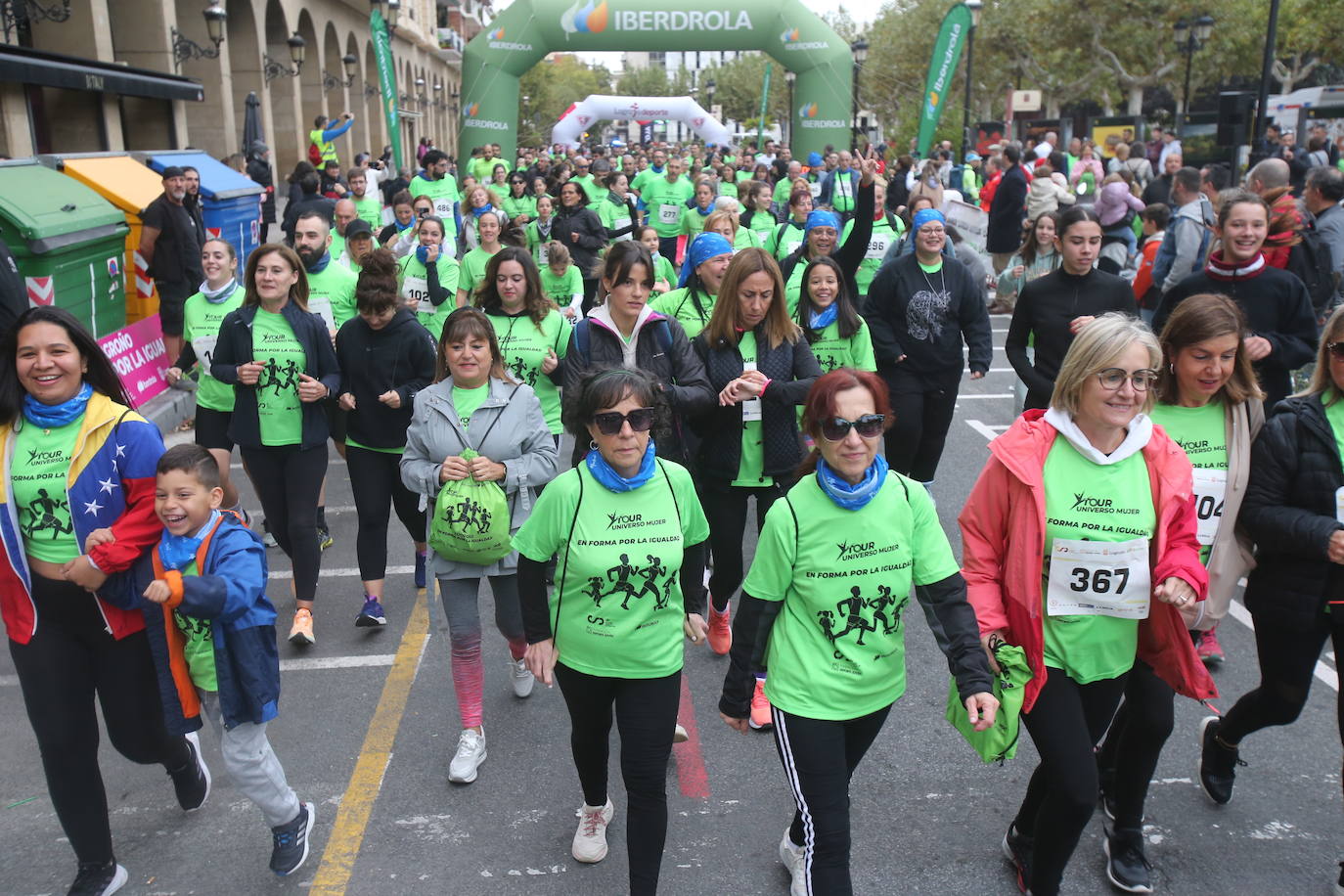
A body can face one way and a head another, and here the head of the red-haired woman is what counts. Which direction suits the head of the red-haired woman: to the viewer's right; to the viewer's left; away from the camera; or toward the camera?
toward the camera

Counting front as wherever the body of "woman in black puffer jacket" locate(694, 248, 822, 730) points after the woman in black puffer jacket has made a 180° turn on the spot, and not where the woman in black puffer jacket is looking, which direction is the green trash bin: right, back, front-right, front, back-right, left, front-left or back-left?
front-left

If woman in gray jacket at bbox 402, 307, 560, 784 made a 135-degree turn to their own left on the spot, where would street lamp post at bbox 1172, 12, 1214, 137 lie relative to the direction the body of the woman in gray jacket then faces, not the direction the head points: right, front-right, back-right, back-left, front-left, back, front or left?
front

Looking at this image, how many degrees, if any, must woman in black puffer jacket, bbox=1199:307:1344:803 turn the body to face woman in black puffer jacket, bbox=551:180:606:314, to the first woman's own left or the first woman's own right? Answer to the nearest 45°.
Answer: approximately 180°

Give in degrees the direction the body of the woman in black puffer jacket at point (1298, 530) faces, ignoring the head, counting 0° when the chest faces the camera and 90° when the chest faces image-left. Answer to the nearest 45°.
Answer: approximately 315°

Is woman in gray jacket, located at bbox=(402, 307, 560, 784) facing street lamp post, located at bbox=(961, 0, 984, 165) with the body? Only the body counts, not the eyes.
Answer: no

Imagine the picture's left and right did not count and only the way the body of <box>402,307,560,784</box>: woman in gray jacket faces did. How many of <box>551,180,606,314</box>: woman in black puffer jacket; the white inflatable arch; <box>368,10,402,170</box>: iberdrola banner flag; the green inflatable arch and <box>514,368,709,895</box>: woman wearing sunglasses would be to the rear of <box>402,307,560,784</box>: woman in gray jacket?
4

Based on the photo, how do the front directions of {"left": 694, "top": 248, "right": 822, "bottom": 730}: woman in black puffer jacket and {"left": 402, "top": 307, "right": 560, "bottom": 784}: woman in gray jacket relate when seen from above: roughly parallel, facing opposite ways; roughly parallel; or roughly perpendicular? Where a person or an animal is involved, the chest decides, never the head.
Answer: roughly parallel

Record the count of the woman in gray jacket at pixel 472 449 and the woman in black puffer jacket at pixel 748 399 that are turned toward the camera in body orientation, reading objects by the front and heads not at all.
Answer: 2

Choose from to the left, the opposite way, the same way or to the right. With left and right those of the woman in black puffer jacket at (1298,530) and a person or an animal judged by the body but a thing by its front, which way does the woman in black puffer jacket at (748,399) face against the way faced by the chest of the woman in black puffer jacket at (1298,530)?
the same way

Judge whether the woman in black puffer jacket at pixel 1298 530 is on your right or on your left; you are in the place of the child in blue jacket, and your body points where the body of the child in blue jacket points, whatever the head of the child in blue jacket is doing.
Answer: on your left

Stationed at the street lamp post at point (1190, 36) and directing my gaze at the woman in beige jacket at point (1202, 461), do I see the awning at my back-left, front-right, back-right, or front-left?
front-right

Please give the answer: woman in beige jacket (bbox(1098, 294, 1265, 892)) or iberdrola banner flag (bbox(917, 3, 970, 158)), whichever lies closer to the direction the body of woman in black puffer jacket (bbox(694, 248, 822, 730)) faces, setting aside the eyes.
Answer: the woman in beige jacket

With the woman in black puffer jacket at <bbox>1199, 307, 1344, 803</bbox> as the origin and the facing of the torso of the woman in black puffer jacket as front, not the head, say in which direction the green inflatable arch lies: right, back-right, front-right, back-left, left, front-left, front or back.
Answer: back

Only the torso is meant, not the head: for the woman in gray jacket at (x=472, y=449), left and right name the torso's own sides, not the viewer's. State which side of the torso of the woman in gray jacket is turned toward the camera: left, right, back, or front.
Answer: front

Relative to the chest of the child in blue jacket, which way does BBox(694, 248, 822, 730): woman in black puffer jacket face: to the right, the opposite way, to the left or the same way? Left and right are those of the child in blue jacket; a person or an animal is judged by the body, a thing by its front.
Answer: the same way

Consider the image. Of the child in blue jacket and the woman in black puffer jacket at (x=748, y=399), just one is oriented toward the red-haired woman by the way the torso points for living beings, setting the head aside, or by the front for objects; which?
the woman in black puffer jacket

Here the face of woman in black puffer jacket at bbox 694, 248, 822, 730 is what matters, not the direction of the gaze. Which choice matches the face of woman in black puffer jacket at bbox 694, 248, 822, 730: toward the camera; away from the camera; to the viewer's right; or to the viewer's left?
toward the camera

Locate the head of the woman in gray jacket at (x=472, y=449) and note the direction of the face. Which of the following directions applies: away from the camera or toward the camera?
toward the camera

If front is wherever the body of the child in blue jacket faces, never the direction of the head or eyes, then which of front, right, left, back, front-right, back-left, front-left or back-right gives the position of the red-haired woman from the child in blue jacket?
left
